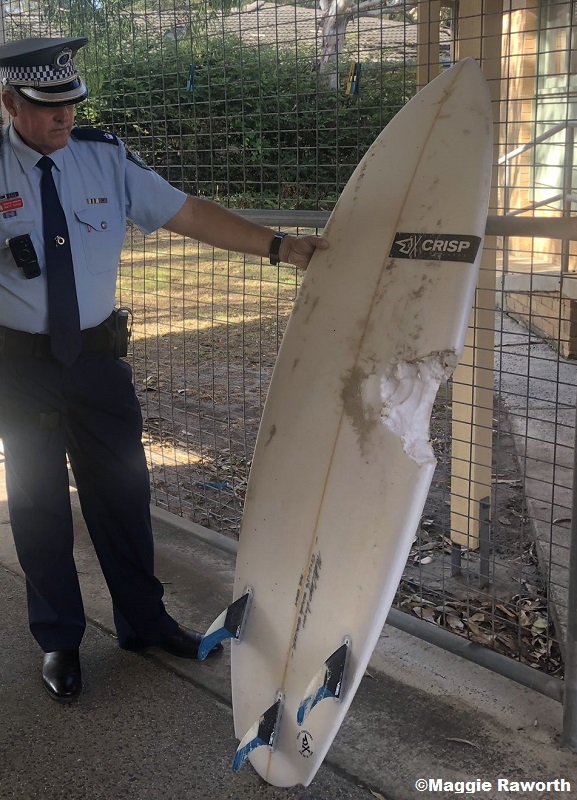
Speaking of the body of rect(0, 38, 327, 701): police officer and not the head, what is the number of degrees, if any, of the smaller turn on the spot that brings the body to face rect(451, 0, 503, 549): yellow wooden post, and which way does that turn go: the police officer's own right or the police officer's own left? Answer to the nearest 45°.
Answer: approximately 90° to the police officer's own left

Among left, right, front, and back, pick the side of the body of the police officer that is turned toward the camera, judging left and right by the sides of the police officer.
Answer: front

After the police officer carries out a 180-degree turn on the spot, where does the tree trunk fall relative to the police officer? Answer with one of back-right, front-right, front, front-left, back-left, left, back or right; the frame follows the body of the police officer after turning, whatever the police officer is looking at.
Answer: front-right
